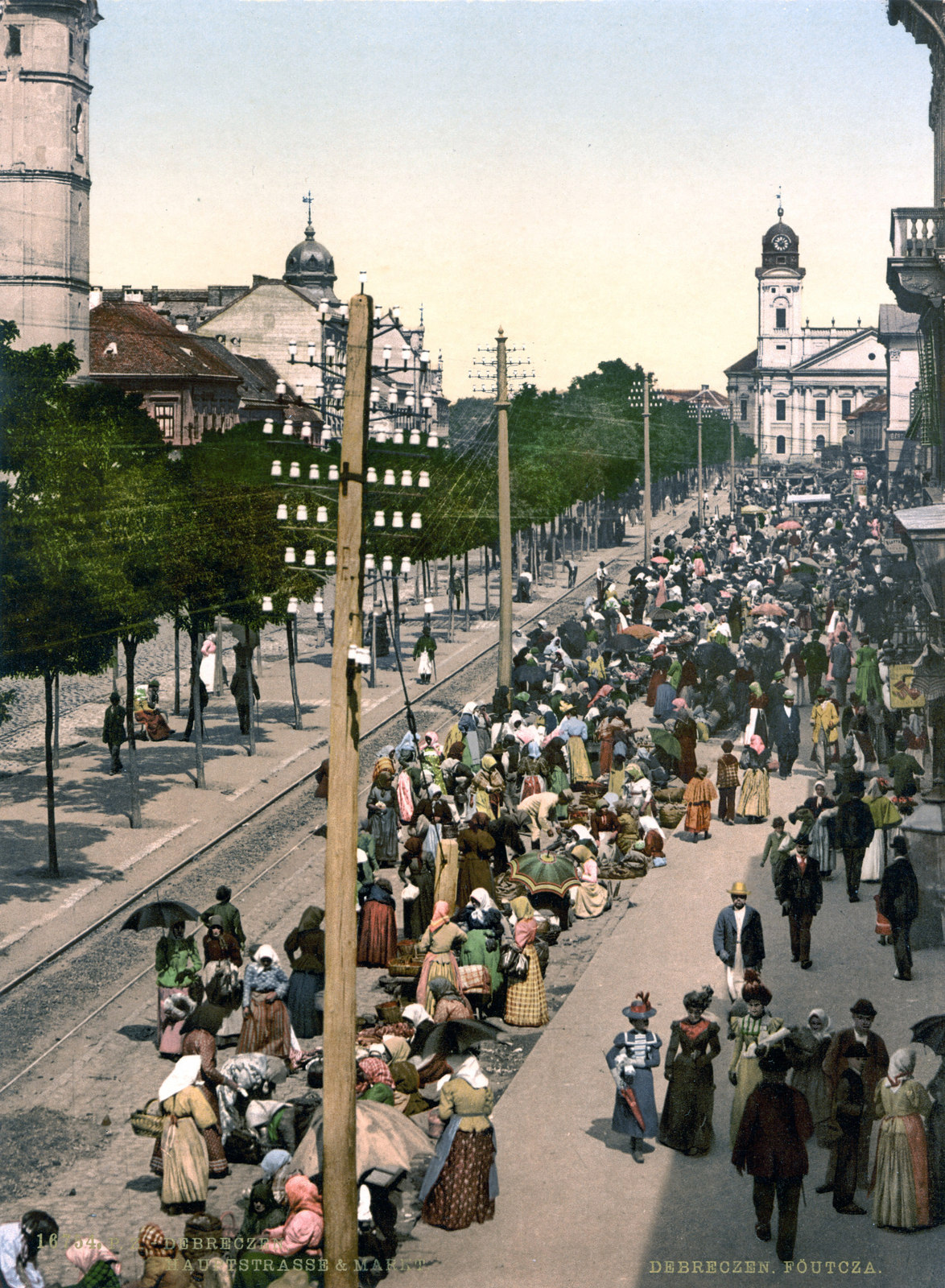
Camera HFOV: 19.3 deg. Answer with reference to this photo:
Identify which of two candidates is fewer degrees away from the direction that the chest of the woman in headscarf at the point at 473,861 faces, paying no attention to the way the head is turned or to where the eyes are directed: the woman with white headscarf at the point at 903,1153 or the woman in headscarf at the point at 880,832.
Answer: the woman in headscarf

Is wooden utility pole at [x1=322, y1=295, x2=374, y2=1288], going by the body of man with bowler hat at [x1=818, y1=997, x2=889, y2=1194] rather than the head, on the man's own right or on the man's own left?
on the man's own right

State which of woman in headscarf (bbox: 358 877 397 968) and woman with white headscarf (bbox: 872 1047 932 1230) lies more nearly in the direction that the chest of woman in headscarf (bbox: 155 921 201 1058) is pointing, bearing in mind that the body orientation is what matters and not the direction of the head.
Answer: the woman with white headscarf

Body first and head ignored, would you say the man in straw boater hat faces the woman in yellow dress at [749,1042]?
yes

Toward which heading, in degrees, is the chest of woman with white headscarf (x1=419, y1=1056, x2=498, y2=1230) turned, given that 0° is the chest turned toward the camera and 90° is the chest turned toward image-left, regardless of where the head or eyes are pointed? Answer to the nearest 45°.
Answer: approximately 135°

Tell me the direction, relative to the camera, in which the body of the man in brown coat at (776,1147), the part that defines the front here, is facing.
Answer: away from the camera

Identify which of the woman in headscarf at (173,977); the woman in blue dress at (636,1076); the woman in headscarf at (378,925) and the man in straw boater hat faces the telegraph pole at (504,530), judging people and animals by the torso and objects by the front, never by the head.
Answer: the woman in headscarf at (378,925)

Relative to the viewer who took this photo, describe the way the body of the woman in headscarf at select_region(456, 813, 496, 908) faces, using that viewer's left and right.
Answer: facing away from the viewer
